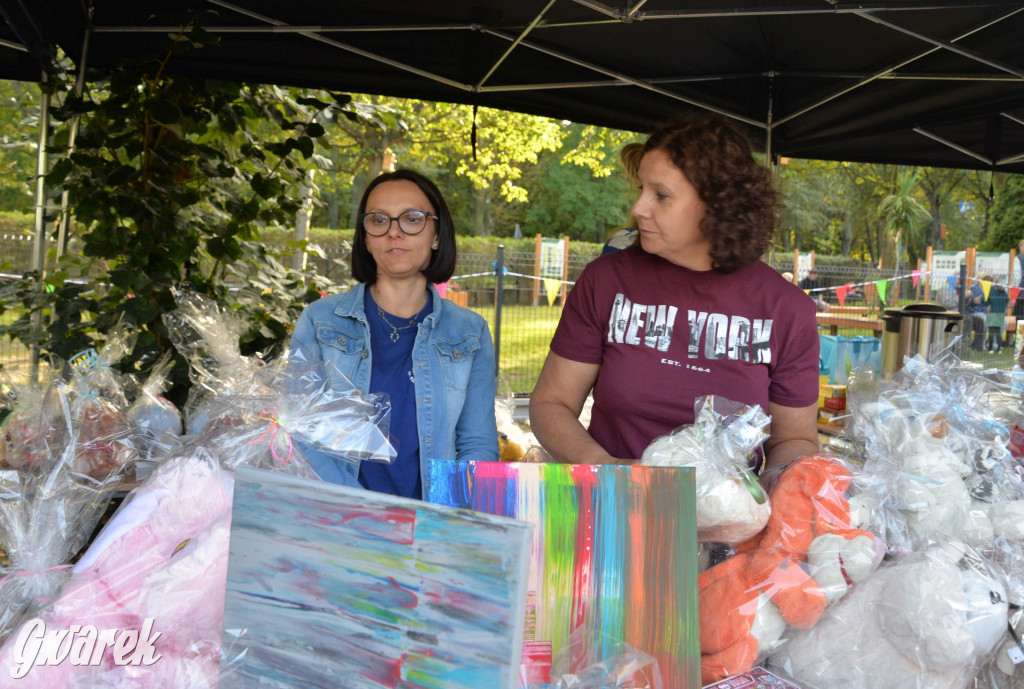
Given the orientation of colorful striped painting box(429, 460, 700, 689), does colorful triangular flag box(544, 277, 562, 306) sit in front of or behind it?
behind

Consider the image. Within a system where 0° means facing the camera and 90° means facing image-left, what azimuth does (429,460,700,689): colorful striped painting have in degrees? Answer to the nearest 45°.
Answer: approximately 0°

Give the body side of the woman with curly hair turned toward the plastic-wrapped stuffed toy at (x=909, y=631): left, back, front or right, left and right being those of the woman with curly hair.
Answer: front

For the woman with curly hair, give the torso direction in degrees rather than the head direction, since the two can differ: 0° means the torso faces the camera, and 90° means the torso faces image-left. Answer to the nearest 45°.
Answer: approximately 0°

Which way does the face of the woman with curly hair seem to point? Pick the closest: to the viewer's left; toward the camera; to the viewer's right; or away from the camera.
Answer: to the viewer's left

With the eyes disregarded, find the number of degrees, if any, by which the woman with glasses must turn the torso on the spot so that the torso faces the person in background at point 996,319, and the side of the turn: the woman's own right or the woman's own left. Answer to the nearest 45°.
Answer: approximately 135° to the woman's own left
